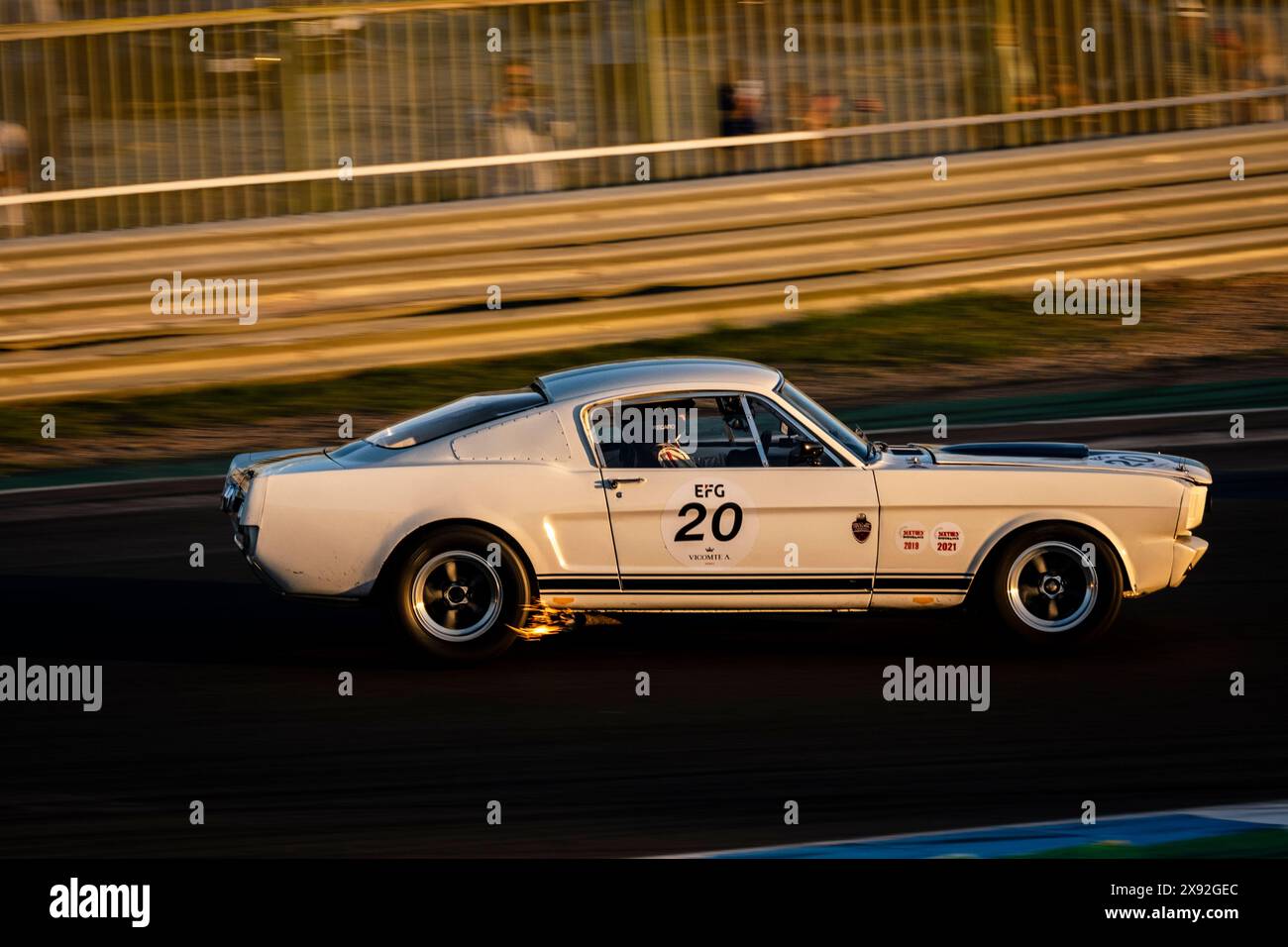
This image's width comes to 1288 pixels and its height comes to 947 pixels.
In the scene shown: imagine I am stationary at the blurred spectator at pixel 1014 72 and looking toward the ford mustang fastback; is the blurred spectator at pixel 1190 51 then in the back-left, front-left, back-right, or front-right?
back-left

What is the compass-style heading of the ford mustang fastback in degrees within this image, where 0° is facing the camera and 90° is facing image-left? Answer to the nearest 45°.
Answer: approximately 270°

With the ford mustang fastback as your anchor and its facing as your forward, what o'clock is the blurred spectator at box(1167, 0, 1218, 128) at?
The blurred spectator is roughly at 10 o'clock from the ford mustang fastback.

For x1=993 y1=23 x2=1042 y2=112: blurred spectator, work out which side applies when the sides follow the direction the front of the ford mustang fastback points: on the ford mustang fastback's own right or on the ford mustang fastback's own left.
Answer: on the ford mustang fastback's own left

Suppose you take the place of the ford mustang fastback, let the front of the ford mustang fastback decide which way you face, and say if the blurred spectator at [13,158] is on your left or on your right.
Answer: on your left

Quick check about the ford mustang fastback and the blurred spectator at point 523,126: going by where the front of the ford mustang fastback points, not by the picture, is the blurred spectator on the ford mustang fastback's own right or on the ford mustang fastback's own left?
on the ford mustang fastback's own left

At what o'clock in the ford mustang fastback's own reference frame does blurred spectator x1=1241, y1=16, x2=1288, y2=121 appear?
The blurred spectator is roughly at 10 o'clock from the ford mustang fastback.

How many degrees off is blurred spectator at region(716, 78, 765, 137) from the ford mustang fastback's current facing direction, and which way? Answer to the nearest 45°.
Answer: approximately 90° to its left
